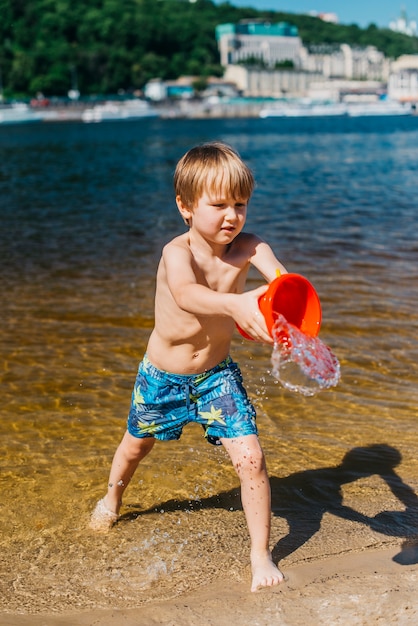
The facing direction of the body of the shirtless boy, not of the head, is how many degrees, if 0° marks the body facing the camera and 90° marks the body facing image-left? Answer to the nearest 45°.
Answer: approximately 315°
